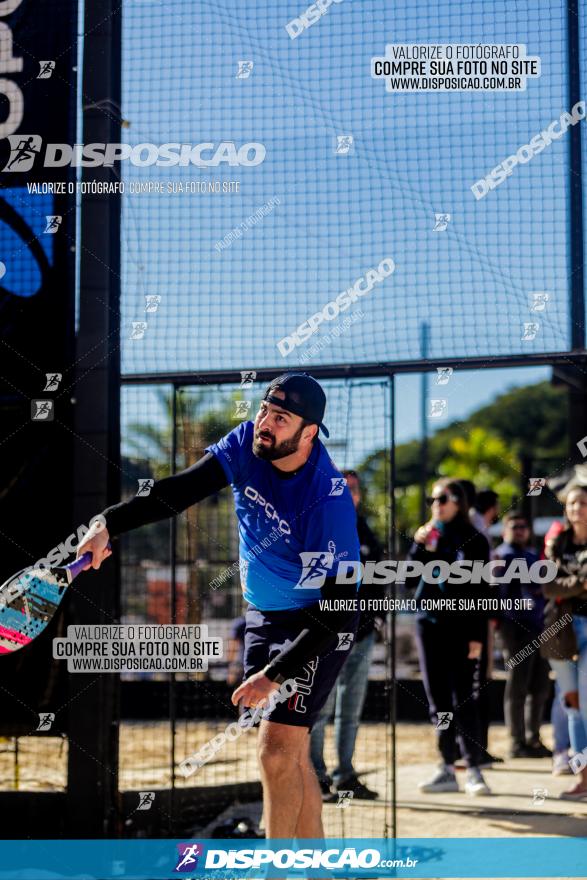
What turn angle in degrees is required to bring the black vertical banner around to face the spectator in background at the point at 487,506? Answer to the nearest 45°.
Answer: approximately 135° to its left

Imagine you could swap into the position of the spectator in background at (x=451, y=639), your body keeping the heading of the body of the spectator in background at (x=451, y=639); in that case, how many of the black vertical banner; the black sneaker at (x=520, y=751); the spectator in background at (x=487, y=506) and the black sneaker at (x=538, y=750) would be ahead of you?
1

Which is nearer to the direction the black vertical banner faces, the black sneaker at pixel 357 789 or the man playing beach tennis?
the man playing beach tennis

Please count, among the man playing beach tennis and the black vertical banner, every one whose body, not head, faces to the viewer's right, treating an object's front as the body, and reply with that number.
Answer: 0

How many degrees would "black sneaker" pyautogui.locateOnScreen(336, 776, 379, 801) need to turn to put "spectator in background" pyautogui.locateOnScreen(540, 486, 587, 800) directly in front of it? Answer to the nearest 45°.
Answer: approximately 45° to its left

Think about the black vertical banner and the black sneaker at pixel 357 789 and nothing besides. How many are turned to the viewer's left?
0

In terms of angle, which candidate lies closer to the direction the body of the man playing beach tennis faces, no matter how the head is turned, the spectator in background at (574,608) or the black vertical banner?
the black vertical banner

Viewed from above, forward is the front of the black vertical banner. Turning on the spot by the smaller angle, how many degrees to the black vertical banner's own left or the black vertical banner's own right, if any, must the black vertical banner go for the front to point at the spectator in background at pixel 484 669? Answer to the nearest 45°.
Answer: approximately 135° to the black vertical banner's own left

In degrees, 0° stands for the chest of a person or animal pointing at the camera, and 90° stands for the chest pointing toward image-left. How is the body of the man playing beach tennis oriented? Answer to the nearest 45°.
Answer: approximately 45°

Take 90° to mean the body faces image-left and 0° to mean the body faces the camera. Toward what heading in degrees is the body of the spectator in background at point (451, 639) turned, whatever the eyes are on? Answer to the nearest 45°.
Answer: approximately 45°

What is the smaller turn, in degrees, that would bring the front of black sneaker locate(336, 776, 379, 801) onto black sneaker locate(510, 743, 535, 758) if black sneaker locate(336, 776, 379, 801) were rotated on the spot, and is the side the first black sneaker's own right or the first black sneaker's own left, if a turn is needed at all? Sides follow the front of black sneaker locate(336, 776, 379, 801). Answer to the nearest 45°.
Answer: approximately 90° to the first black sneaker's own left

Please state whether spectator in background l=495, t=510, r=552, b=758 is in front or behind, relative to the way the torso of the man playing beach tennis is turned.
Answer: behind

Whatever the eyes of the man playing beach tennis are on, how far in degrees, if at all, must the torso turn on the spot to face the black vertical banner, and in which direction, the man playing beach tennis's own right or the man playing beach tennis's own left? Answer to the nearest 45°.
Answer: approximately 90° to the man playing beach tennis's own right
